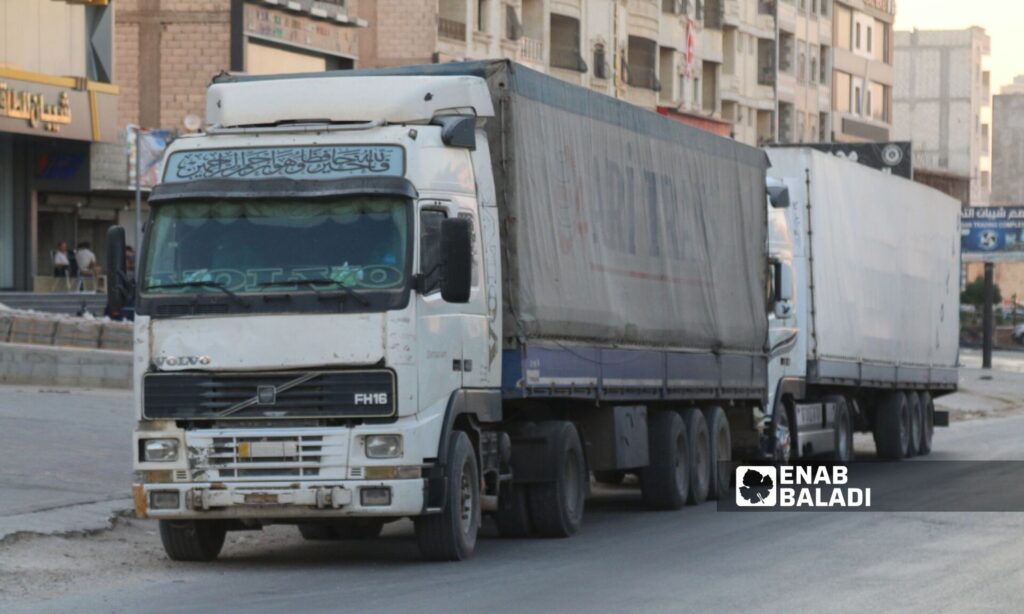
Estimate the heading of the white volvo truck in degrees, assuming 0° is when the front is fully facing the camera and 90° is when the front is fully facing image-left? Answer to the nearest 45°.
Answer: approximately 45°

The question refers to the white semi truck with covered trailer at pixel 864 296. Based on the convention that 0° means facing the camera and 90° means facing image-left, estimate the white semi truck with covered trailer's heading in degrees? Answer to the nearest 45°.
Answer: approximately 45°
